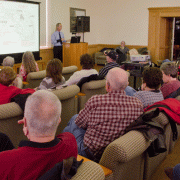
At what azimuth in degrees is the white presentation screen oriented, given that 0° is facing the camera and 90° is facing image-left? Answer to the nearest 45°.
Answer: approximately 315°

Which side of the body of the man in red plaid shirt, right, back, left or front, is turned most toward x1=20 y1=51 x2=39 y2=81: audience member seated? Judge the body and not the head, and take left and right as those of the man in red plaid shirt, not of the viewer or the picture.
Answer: front

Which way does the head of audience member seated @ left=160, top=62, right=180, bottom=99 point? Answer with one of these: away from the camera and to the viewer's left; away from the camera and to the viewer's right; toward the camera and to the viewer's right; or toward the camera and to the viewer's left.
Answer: away from the camera and to the viewer's left

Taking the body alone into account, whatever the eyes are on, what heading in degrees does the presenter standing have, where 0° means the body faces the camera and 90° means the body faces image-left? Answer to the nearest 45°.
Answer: approximately 315°

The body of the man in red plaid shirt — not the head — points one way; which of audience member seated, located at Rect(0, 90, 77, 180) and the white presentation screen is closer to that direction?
the white presentation screen

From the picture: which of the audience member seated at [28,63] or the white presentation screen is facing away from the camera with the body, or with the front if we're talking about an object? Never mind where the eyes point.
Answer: the audience member seated

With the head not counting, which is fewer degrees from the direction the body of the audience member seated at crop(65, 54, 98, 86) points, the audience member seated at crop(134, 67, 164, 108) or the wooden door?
the wooden door

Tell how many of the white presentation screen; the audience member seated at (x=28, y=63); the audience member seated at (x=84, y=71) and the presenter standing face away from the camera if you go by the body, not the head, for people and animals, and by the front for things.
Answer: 2

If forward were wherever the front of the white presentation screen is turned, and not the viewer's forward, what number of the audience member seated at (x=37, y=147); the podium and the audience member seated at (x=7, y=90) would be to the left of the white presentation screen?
1

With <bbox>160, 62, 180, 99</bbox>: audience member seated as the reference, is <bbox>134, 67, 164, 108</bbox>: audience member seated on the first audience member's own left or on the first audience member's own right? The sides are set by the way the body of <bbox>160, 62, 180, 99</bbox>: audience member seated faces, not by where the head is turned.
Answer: on the first audience member's own left

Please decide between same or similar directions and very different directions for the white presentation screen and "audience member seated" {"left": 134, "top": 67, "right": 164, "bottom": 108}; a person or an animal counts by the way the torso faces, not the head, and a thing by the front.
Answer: very different directions

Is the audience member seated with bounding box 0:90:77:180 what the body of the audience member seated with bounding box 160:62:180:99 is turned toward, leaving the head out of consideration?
no

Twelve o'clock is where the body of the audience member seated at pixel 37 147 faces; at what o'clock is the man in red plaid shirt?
The man in red plaid shirt is roughly at 1 o'clock from the audience member seated.

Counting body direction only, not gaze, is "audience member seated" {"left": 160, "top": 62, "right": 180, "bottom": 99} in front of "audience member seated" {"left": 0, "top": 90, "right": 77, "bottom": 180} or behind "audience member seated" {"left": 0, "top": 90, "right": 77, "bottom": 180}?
in front

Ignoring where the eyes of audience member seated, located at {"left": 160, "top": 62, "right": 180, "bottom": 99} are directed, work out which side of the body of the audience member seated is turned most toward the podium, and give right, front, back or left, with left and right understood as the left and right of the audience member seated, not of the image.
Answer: front

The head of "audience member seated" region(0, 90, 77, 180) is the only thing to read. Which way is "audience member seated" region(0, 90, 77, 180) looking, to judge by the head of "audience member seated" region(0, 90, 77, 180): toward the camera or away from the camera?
away from the camera

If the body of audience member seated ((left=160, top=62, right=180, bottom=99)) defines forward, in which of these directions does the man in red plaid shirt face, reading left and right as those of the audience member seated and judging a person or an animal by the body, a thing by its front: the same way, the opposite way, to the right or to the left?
the same way

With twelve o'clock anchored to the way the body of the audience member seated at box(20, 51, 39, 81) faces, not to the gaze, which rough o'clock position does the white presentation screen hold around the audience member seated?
The white presentation screen is roughly at 12 o'clock from the audience member seated.

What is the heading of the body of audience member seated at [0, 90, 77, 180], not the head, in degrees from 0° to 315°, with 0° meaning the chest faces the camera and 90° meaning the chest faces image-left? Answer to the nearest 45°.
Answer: approximately 180°

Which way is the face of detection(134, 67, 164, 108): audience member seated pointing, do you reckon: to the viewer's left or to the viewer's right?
to the viewer's left

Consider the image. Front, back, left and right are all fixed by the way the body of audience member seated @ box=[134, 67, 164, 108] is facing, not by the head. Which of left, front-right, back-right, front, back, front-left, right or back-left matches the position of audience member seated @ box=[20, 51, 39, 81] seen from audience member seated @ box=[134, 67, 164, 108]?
front

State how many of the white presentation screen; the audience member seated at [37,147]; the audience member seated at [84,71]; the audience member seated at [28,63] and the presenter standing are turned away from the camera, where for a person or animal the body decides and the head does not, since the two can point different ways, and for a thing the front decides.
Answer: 3
